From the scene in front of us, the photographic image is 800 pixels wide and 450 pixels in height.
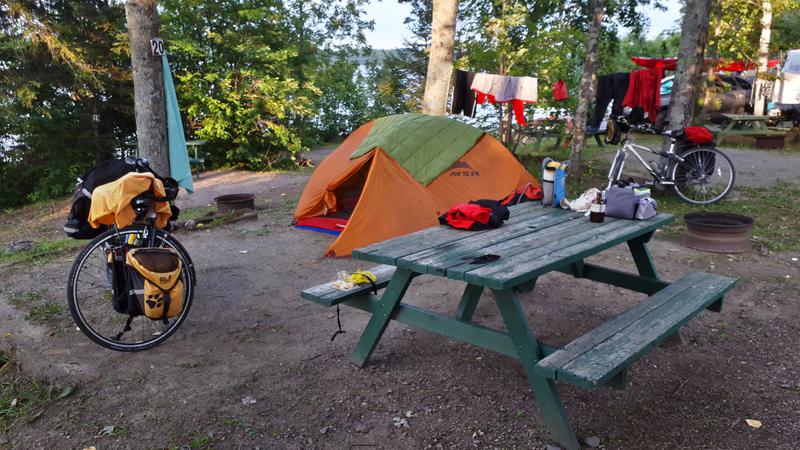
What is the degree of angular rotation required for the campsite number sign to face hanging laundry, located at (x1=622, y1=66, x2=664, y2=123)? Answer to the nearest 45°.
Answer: approximately 90° to its left

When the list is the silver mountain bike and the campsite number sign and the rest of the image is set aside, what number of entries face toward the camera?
1

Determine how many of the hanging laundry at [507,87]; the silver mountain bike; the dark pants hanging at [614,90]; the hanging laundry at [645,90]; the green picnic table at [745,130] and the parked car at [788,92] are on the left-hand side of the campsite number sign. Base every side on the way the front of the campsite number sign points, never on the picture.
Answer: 6

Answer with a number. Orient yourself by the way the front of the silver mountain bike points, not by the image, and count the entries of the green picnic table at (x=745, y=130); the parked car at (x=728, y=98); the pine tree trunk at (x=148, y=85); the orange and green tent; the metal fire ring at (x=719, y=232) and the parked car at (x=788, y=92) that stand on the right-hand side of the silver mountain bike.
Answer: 3

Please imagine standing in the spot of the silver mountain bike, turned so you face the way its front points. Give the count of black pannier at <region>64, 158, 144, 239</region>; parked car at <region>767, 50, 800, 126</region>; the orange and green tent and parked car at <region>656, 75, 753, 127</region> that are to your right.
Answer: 2

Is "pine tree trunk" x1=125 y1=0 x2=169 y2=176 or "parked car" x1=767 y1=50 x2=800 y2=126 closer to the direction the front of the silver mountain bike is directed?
the pine tree trunk

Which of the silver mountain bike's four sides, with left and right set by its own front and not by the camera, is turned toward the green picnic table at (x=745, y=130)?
right

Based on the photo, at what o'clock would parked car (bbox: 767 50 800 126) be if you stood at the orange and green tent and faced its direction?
The parked car is roughly at 6 o'clock from the orange and green tent.

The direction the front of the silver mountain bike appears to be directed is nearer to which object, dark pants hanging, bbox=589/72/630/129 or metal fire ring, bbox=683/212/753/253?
the dark pants hanging

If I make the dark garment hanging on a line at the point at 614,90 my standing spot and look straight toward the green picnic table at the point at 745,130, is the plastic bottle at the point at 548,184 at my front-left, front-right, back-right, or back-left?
back-right

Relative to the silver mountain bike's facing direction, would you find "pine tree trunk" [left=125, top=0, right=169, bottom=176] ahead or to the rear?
ahead

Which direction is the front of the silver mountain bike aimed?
to the viewer's left

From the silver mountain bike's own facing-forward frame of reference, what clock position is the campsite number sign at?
The campsite number sign is roughly at 11 o'clock from the silver mountain bike.
